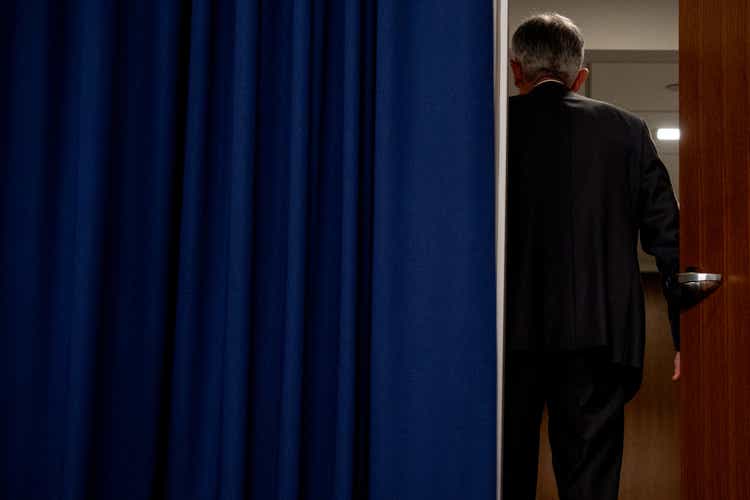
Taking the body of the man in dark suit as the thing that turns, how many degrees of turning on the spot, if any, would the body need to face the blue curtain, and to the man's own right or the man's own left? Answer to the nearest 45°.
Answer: approximately 135° to the man's own left

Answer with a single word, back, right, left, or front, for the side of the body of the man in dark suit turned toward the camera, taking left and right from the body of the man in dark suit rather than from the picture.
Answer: back

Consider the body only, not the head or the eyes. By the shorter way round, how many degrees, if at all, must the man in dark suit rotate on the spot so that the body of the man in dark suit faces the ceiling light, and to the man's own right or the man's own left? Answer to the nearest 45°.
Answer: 0° — they already face it

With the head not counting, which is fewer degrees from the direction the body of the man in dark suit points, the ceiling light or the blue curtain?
the ceiling light
